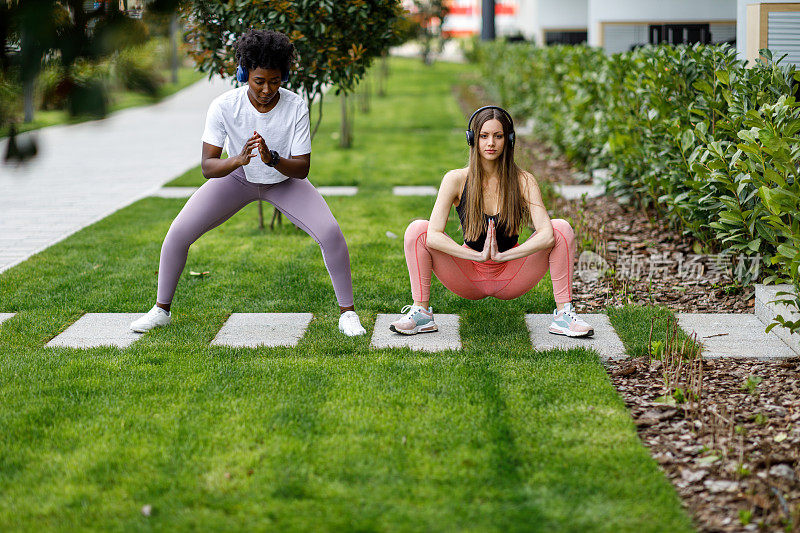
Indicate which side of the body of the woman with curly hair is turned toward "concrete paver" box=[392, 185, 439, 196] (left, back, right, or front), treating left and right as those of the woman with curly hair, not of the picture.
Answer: back

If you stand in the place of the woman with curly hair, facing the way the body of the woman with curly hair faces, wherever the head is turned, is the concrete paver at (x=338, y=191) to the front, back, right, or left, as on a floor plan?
back

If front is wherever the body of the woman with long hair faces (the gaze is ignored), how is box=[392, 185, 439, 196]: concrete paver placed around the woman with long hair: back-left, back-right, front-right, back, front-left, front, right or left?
back

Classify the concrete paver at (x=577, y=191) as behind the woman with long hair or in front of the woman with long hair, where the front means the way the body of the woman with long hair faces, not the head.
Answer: behind

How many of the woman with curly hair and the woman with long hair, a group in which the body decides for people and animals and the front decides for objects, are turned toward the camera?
2

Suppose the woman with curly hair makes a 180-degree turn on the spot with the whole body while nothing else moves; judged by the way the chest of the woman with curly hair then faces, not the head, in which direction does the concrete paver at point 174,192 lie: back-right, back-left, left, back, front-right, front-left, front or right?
front
